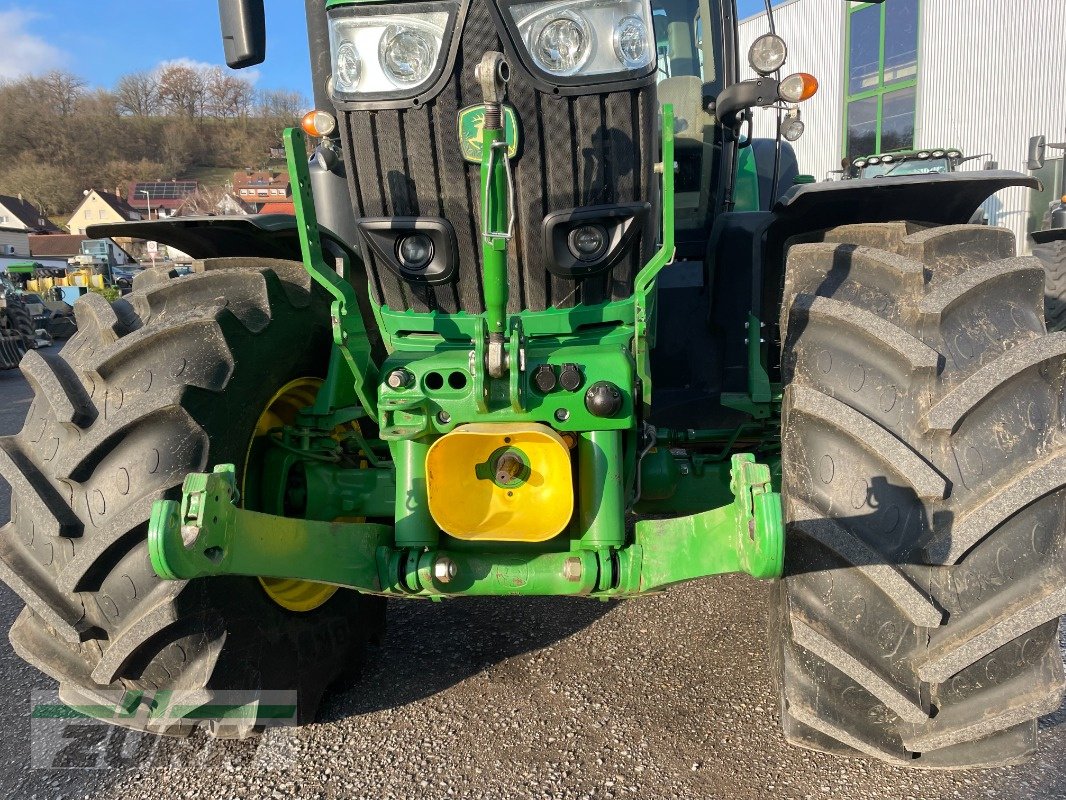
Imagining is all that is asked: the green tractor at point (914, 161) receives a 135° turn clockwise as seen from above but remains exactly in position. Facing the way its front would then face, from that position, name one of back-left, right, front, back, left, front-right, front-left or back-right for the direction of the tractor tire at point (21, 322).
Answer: front-left

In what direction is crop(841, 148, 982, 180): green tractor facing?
toward the camera

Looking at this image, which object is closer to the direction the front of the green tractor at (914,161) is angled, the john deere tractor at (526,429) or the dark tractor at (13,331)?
the john deere tractor

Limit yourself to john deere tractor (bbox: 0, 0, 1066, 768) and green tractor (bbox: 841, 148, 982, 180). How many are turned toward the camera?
2

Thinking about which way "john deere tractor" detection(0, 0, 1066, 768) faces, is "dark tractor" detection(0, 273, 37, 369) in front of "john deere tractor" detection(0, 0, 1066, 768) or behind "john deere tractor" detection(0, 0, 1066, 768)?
behind

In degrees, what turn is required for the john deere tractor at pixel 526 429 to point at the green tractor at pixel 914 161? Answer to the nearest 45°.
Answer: approximately 135° to its left

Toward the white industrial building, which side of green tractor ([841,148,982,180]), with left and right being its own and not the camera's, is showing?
back

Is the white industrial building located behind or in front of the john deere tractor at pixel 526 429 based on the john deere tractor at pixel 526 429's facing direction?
behind

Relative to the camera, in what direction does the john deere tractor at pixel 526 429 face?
facing the viewer

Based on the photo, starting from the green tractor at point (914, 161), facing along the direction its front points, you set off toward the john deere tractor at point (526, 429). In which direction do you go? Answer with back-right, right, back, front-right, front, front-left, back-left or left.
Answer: front
